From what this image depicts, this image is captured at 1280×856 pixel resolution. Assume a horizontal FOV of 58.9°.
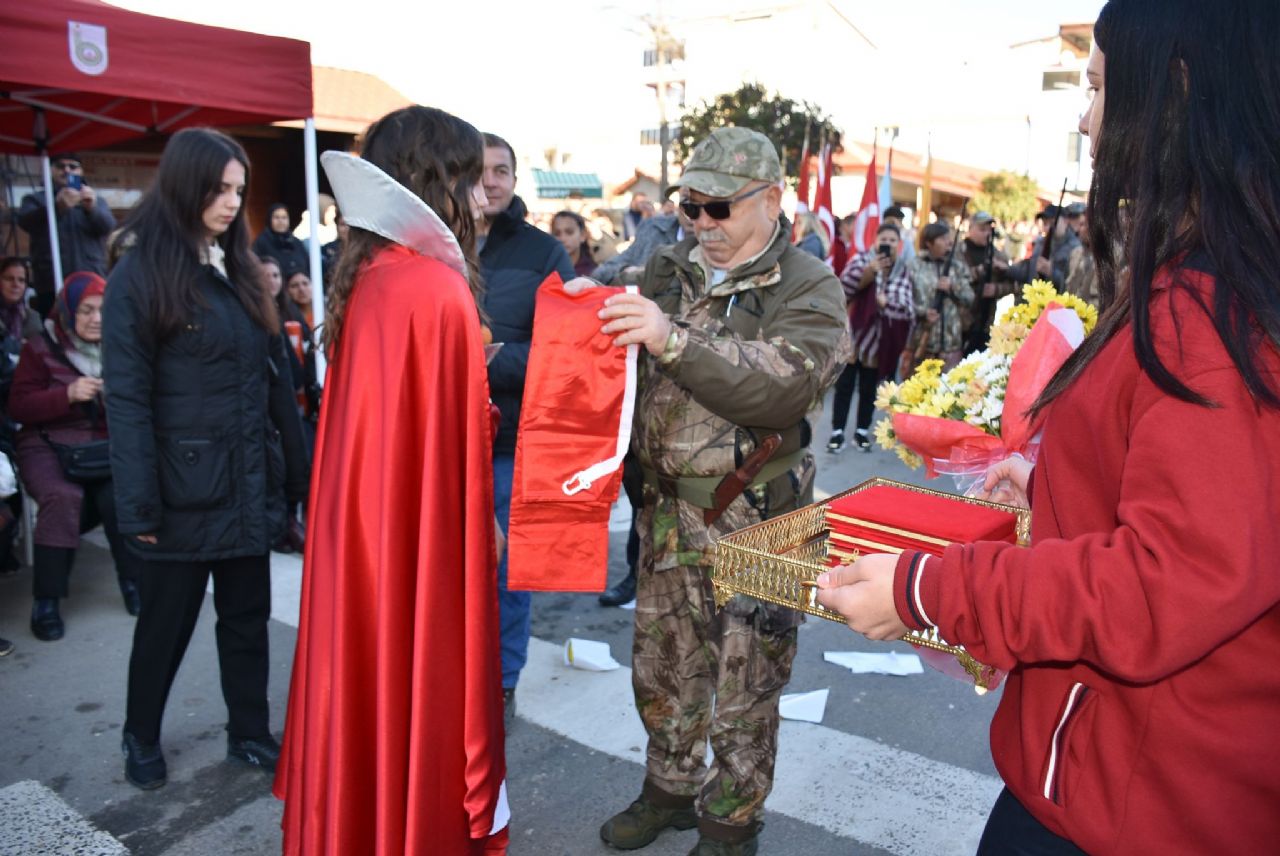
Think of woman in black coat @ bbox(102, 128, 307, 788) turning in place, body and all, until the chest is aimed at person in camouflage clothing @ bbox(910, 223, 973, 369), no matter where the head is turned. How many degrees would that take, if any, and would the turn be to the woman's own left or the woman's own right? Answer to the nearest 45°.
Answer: approximately 90° to the woman's own left

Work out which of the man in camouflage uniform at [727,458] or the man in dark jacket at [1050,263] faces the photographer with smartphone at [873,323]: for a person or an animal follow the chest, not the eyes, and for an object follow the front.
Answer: the man in dark jacket

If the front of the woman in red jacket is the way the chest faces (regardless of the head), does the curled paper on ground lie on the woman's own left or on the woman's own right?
on the woman's own right

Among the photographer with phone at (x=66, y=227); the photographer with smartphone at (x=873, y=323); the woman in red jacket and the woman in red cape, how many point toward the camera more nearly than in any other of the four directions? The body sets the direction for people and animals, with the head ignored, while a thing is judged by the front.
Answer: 2

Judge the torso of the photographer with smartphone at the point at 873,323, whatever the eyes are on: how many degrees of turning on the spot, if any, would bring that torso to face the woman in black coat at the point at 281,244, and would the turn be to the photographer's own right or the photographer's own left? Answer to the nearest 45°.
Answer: approximately 90° to the photographer's own right

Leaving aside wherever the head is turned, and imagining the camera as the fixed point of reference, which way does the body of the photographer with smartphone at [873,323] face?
toward the camera

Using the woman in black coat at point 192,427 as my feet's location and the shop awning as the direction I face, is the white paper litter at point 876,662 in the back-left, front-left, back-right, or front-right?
front-right

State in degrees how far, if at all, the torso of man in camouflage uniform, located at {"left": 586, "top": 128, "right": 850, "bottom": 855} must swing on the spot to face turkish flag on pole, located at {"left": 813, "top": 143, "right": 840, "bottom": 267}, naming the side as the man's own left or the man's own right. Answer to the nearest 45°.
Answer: approximately 135° to the man's own right

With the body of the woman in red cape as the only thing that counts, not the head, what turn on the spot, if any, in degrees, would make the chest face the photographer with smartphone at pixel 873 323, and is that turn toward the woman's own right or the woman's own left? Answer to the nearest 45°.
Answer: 0° — they already face them

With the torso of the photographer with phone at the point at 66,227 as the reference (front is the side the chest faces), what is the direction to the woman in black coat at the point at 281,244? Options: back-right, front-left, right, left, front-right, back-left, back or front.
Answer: left

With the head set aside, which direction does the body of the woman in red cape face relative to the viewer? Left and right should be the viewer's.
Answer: facing away from the viewer and to the right of the viewer

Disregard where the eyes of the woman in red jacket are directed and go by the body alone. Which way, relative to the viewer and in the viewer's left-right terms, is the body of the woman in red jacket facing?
facing to the left of the viewer

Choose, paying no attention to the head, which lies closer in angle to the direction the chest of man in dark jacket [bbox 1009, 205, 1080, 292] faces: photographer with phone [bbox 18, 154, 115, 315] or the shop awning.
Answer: the photographer with phone
